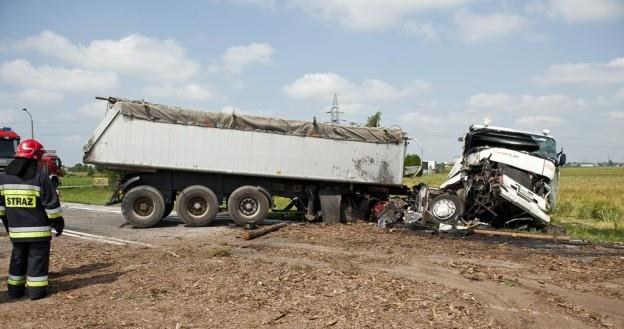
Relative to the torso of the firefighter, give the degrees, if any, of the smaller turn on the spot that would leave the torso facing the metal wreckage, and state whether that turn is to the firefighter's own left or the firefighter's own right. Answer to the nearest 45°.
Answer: approximately 45° to the firefighter's own right

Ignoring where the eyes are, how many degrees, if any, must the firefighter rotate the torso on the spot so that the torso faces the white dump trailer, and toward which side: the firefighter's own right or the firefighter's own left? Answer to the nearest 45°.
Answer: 0° — they already face it

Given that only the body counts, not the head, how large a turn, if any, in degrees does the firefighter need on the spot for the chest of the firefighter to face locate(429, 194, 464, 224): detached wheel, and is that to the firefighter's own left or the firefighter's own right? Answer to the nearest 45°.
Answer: approximately 45° to the firefighter's own right

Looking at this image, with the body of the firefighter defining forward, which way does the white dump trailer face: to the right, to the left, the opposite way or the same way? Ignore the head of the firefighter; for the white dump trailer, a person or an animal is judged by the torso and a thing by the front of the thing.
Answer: to the right

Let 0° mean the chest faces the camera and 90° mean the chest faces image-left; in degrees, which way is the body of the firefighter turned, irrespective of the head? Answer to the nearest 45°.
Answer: approximately 225°

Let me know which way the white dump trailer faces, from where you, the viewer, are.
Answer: facing to the right of the viewer

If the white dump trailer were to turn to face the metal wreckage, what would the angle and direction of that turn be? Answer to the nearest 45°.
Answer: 0° — it already faces it

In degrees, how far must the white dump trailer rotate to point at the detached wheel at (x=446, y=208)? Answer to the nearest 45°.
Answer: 0° — it already faces it

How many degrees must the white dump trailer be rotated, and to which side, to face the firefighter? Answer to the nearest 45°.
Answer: approximately 90° to its right
